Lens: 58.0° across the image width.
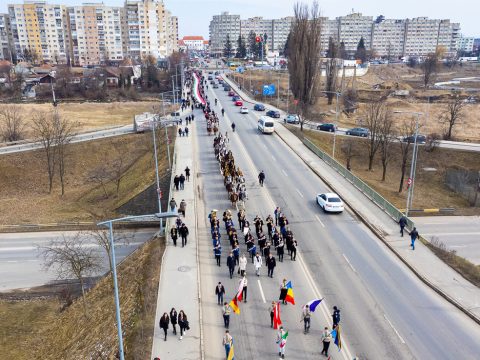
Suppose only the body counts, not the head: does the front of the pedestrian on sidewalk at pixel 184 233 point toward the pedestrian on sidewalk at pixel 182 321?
yes

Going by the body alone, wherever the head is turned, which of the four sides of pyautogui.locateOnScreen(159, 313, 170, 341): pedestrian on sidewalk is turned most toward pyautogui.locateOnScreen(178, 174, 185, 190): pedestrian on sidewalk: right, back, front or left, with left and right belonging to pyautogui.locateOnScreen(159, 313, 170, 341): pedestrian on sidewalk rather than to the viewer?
back

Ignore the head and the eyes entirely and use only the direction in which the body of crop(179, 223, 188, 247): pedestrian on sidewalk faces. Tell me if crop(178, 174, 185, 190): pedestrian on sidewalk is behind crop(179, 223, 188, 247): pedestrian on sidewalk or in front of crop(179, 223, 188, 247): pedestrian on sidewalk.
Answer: behind

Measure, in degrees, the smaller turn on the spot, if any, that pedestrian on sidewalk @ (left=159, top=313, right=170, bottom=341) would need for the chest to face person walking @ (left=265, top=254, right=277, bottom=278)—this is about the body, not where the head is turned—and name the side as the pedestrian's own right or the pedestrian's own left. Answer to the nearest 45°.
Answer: approximately 135° to the pedestrian's own left

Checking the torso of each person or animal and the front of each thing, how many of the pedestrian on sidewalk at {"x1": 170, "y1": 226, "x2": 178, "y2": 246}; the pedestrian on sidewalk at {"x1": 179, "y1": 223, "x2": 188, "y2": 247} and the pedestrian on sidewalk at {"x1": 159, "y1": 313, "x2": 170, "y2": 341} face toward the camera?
3

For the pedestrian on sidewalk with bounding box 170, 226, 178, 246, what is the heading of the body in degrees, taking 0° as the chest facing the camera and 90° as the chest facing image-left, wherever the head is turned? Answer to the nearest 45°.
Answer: approximately 0°

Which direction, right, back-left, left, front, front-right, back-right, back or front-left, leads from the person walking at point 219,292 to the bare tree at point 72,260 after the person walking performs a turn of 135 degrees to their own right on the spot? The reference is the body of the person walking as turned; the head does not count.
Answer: front

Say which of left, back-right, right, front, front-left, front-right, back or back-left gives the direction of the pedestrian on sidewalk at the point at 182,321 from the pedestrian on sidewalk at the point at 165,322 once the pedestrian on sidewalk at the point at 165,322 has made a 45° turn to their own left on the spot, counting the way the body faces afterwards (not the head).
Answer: front-left

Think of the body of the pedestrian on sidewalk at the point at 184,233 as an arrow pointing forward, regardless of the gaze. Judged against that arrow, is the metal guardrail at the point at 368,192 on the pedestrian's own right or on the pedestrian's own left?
on the pedestrian's own left

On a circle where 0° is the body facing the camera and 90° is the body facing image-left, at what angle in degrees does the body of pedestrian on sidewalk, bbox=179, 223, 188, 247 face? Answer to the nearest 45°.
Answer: approximately 0°

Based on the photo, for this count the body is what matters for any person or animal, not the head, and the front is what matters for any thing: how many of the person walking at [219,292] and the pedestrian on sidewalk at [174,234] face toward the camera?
2
